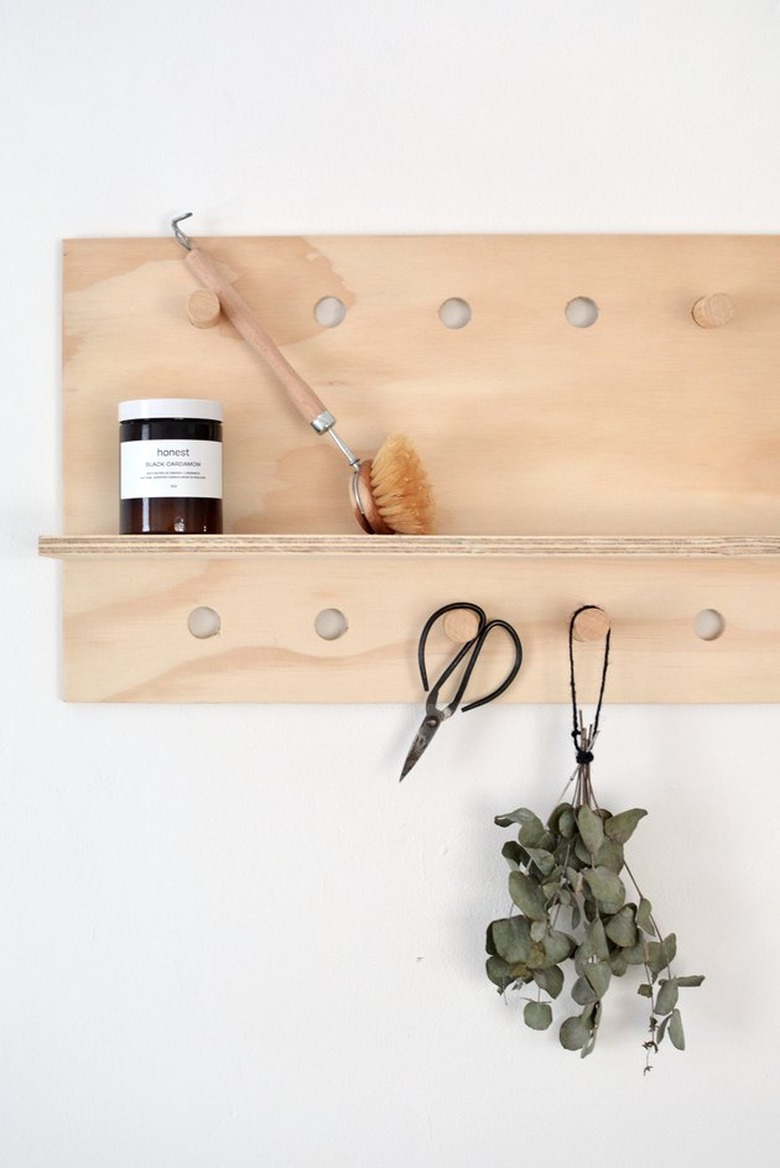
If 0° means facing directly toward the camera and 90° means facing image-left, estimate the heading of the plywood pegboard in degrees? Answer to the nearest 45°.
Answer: approximately 0°
